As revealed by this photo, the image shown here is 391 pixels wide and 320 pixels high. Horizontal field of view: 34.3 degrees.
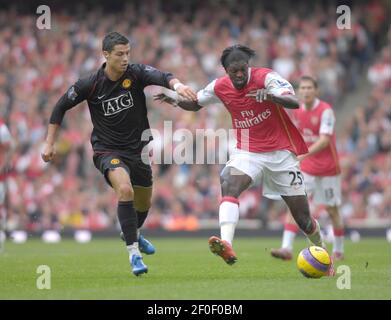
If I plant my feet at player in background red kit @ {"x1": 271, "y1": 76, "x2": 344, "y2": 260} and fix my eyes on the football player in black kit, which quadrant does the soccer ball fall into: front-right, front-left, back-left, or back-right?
front-left

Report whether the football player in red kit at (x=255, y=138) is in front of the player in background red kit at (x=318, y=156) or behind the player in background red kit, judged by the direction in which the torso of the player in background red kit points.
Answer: in front

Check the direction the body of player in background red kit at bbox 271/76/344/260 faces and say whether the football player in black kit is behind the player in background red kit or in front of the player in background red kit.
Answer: in front

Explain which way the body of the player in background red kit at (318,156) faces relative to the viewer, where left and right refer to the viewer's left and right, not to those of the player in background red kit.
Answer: facing the viewer and to the left of the viewer
